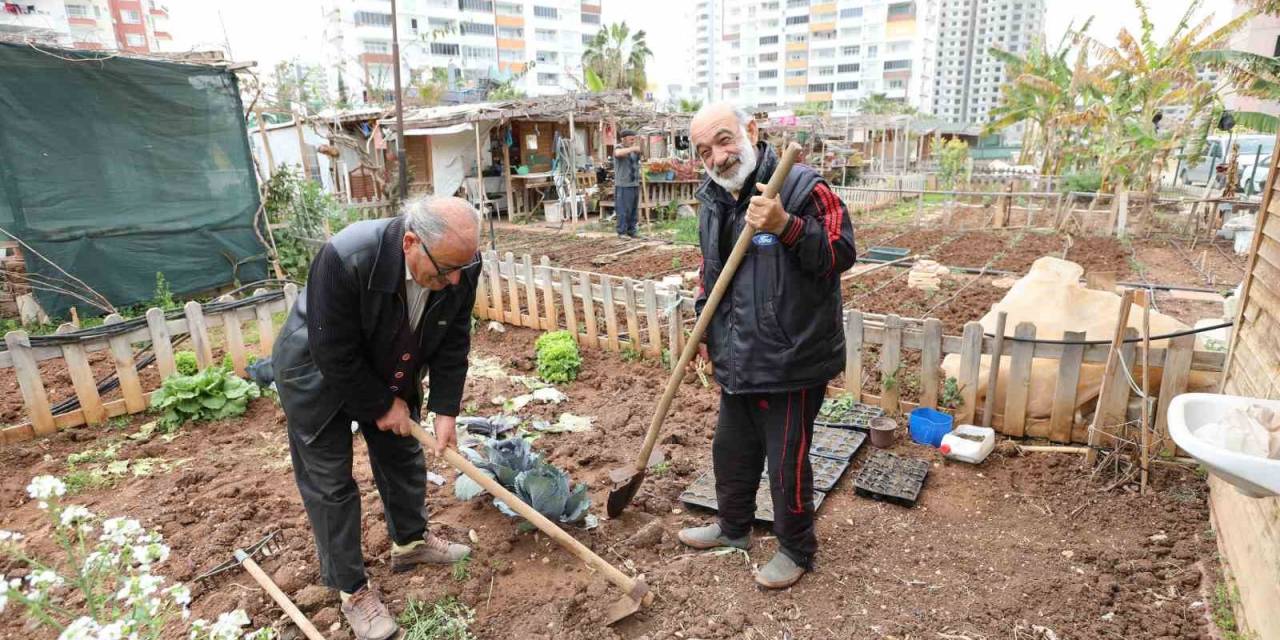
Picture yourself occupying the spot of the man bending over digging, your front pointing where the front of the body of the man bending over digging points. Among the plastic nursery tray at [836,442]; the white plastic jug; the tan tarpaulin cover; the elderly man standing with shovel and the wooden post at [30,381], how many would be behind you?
1

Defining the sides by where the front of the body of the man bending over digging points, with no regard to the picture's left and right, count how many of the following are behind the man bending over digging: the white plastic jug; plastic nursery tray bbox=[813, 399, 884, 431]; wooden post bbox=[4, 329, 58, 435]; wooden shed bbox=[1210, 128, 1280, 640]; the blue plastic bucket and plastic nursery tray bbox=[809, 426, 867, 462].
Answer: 1

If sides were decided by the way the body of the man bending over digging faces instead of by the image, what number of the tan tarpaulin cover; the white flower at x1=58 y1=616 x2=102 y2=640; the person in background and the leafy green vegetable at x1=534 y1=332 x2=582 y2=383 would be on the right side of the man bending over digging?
1

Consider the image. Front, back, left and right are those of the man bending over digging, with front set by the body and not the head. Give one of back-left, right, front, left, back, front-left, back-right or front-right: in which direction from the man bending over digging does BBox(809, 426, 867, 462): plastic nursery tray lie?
front-left

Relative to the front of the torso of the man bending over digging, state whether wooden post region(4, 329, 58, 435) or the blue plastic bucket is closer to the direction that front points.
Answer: the blue plastic bucket

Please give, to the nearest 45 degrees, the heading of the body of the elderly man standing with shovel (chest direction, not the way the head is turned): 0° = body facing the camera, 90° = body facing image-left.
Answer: approximately 45°

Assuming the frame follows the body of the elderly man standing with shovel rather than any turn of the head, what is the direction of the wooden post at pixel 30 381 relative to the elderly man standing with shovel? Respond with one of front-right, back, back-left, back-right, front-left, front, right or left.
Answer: front-right

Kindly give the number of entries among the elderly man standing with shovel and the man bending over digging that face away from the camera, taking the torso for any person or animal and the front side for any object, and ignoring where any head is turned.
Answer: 0

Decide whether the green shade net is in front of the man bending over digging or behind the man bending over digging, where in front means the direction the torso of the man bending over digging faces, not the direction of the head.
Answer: behind

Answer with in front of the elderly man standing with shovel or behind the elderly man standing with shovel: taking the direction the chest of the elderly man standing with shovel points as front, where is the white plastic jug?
behind

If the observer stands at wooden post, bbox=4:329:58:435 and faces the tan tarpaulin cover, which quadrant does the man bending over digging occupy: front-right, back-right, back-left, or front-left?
front-right

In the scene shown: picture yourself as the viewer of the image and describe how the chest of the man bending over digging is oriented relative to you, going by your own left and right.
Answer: facing the viewer and to the right of the viewer

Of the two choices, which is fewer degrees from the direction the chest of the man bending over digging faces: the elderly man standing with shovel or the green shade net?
the elderly man standing with shovel
